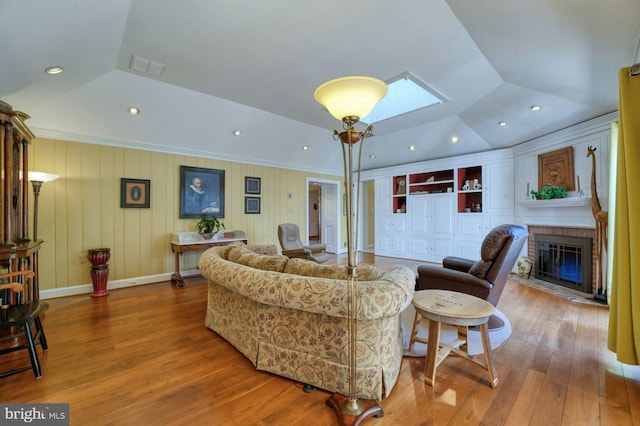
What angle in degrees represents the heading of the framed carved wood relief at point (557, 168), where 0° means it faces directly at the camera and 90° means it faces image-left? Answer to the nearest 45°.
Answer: approximately 45°

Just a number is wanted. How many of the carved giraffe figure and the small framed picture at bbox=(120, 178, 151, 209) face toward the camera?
1

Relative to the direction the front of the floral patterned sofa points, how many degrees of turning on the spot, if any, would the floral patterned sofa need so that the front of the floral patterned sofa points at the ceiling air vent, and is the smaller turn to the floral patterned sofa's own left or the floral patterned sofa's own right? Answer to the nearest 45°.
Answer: approximately 90° to the floral patterned sofa's own left

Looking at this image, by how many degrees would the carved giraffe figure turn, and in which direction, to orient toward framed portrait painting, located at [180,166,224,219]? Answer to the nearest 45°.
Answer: approximately 45° to its left

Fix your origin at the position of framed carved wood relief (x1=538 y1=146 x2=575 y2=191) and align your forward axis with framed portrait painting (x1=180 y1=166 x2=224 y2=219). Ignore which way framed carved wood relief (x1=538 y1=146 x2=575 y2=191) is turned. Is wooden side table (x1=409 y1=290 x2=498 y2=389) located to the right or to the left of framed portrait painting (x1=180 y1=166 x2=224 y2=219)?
left

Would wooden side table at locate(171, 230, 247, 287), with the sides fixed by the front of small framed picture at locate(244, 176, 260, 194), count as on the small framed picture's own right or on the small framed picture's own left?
on the small framed picture's own right

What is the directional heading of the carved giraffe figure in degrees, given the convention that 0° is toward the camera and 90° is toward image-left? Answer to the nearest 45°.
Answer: approximately 90°
